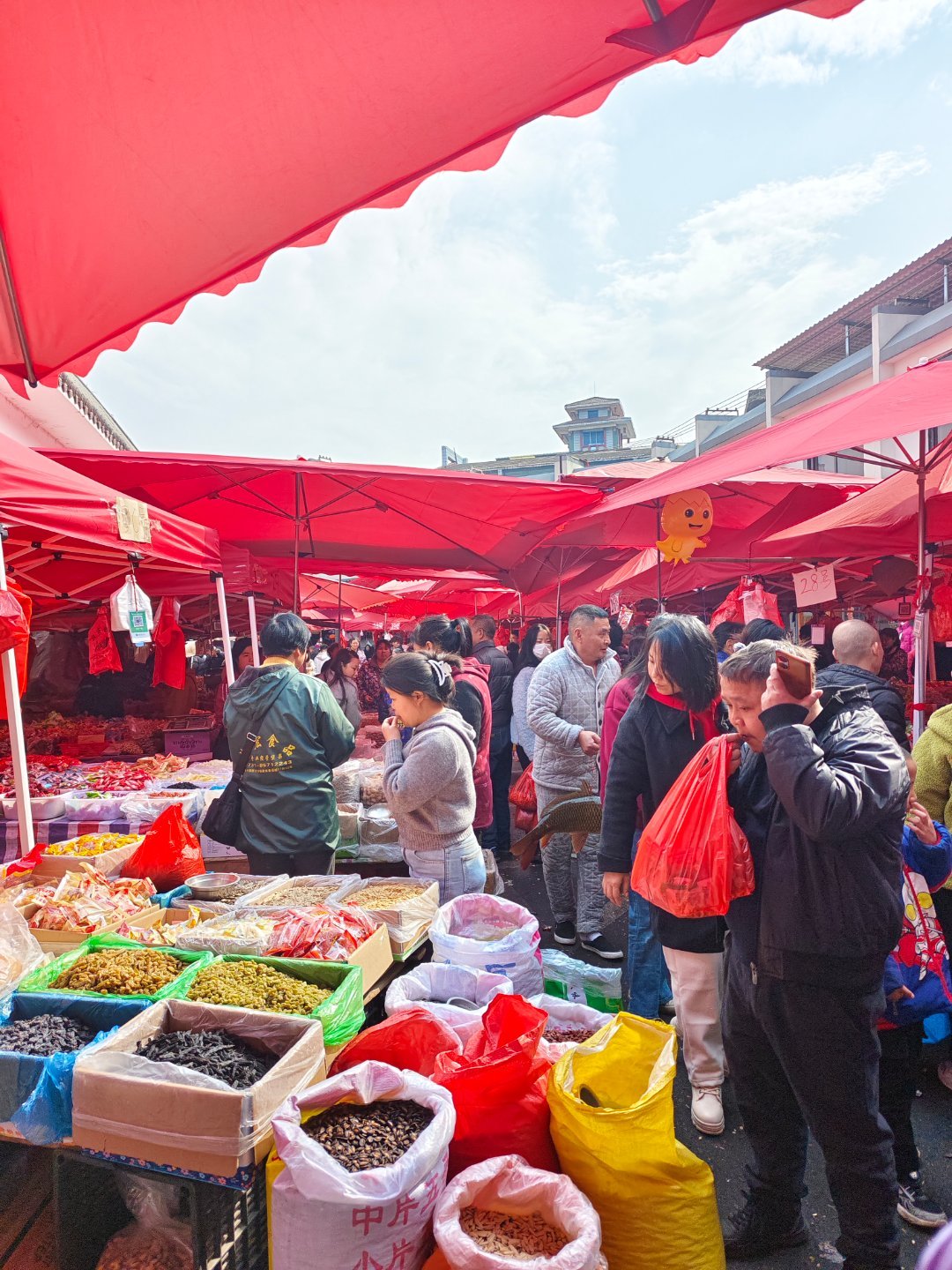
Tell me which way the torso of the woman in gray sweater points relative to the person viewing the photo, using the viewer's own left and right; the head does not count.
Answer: facing to the left of the viewer

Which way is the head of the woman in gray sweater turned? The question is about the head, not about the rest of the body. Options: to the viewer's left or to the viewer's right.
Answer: to the viewer's left

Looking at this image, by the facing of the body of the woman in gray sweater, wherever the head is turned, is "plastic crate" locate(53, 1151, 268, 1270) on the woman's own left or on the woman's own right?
on the woman's own left

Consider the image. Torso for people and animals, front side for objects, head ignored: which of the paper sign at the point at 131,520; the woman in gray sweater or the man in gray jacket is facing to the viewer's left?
the woman in gray sweater

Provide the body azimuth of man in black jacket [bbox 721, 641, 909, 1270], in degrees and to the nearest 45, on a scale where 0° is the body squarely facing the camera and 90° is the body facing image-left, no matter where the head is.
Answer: approximately 45°

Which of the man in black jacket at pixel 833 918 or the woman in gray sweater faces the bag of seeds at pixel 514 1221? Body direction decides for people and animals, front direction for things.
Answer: the man in black jacket

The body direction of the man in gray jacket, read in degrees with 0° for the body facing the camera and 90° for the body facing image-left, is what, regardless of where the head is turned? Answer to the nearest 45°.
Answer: approximately 315°

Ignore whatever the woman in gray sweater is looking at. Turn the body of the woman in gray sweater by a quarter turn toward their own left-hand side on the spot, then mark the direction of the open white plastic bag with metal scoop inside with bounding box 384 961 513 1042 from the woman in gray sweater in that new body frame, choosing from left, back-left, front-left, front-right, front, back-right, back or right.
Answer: front

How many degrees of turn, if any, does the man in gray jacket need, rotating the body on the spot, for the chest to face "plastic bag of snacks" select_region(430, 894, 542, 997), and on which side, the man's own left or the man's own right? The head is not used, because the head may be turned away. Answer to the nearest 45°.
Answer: approximately 45° to the man's own right

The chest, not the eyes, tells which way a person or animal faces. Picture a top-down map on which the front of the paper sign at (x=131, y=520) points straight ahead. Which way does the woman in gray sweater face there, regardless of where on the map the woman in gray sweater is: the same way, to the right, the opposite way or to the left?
to the right

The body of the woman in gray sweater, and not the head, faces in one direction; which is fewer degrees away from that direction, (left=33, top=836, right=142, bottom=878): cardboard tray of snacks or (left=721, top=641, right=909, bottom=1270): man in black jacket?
the cardboard tray of snacks

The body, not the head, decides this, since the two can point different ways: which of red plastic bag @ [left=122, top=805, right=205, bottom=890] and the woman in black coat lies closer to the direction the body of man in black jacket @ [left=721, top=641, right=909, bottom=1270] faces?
the red plastic bag

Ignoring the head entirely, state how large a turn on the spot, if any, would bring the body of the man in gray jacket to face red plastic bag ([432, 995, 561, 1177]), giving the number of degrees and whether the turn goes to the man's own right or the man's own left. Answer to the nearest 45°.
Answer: approximately 45° to the man's own right

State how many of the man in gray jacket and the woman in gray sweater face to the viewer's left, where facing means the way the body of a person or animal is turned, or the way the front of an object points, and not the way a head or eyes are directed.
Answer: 1
